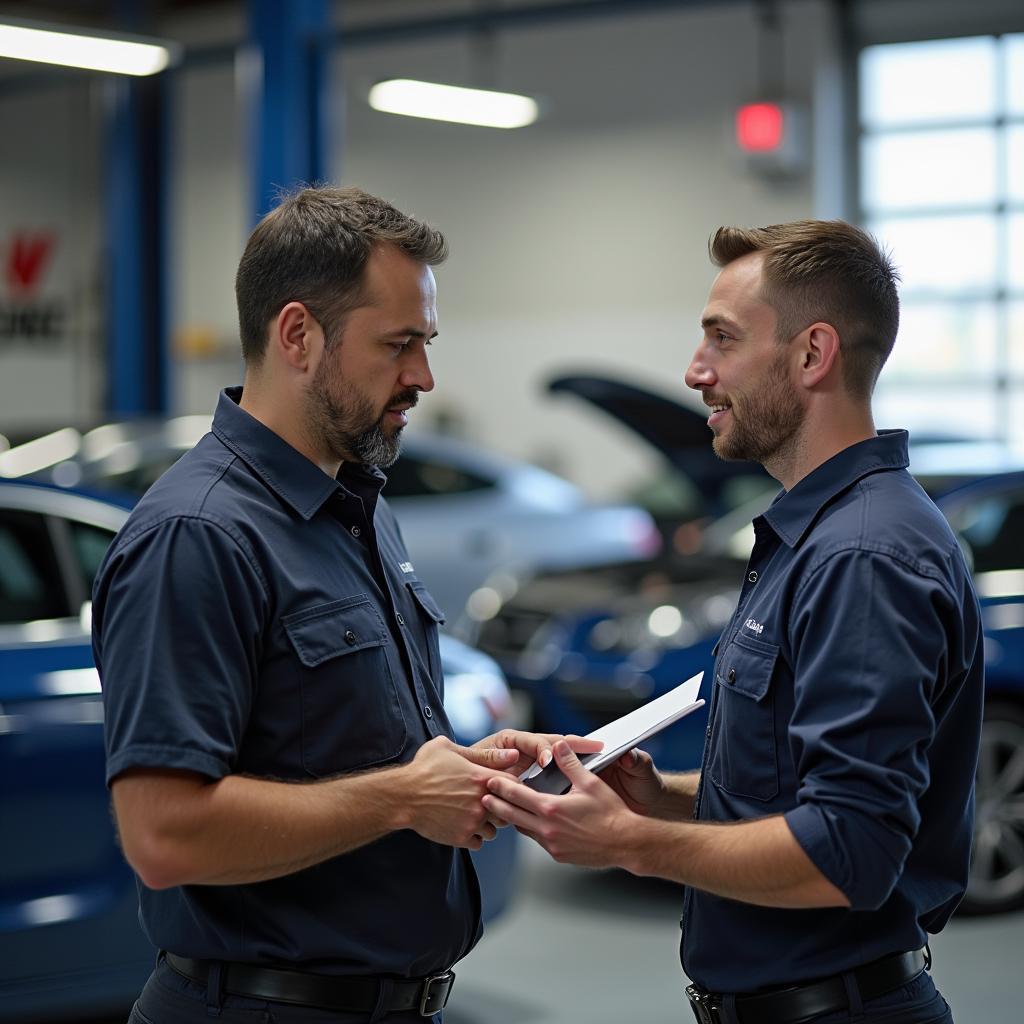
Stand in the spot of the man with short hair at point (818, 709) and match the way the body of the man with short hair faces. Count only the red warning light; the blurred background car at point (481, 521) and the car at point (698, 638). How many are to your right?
3

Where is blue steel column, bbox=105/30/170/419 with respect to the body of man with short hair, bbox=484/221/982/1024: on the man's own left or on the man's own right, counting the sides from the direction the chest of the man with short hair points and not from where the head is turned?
on the man's own right

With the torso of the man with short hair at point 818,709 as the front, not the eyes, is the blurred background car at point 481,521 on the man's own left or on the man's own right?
on the man's own right

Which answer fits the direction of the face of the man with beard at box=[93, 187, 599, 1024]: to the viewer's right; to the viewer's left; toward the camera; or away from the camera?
to the viewer's right

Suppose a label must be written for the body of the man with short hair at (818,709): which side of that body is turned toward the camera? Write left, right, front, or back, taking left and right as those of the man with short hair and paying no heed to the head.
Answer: left

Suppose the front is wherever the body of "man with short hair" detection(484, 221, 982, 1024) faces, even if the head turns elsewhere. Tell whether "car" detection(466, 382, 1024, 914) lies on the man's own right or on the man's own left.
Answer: on the man's own right

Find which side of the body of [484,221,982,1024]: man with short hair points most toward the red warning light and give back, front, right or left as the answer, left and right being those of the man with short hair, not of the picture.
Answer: right

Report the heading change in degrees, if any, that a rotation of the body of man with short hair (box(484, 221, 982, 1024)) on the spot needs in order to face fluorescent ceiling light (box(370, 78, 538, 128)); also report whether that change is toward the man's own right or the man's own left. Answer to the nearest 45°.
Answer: approximately 90° to the man's own right

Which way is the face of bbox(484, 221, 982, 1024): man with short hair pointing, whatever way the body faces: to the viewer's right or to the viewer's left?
to the viewer's left
